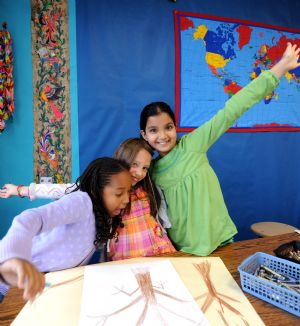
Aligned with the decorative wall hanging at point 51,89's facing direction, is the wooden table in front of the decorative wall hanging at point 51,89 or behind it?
in front

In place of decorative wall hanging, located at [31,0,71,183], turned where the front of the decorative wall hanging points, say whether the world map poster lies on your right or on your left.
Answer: on your left

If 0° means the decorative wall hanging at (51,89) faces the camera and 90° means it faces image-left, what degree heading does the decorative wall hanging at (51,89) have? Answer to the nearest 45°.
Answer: approximately 0°

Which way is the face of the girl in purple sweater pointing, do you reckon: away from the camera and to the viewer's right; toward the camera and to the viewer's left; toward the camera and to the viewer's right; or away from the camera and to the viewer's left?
toward the camera and to the viewer's right

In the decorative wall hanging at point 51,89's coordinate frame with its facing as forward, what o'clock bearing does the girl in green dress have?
The girl in green dress is roughly at 11 o'clock from the decorative wall hanging.

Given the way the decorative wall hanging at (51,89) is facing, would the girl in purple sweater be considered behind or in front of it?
in front

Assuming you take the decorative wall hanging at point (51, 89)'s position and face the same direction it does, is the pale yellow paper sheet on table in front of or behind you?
in front

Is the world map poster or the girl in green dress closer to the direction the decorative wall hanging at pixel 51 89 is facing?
the girl in green dress
